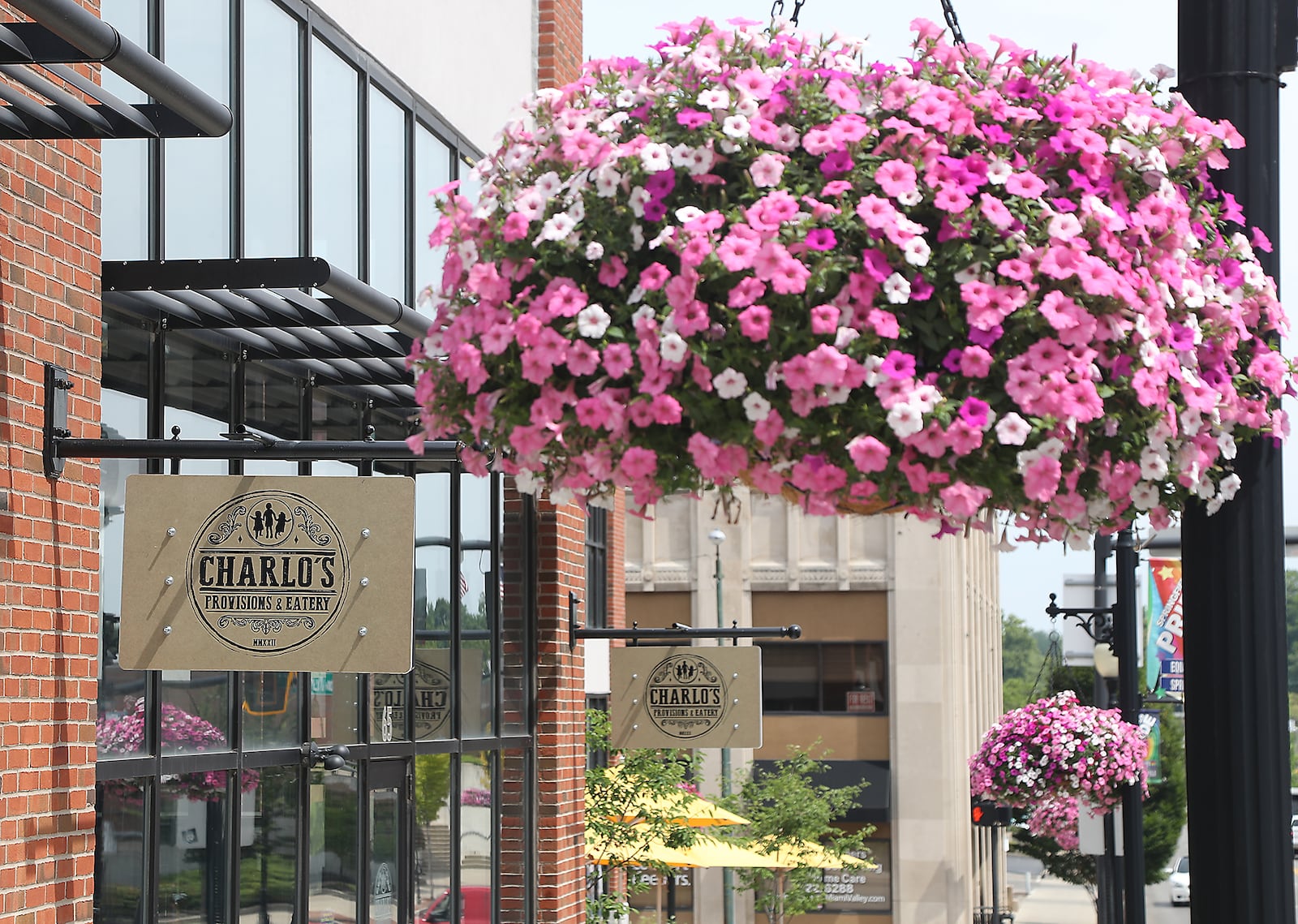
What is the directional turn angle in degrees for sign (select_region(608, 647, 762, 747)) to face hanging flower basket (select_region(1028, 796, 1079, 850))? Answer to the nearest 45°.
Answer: approximately 135° to its left

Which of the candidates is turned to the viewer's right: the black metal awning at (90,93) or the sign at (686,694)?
the black metal awning

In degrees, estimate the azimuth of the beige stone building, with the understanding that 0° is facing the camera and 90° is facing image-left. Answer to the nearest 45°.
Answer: approximately 0°

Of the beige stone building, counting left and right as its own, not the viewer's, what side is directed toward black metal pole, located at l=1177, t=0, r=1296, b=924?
front

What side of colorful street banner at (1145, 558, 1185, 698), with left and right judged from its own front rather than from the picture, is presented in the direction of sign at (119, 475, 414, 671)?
front

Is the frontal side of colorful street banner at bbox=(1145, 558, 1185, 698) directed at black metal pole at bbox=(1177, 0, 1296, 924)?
yes

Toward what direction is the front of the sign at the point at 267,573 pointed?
toward the camera

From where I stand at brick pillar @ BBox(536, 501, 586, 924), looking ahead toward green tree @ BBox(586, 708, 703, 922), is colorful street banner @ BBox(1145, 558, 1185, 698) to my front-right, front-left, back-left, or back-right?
front-right

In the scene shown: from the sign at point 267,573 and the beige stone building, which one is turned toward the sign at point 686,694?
the beige stone building

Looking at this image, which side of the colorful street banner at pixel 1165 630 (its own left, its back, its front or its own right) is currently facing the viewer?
front

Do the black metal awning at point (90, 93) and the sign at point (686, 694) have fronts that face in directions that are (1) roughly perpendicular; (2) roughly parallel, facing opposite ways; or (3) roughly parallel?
roughly perpendicular

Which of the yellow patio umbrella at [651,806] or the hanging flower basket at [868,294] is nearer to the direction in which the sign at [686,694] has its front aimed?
the hanging flower basket

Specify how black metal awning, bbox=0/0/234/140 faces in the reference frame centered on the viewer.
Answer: facing to the right of the viewer
